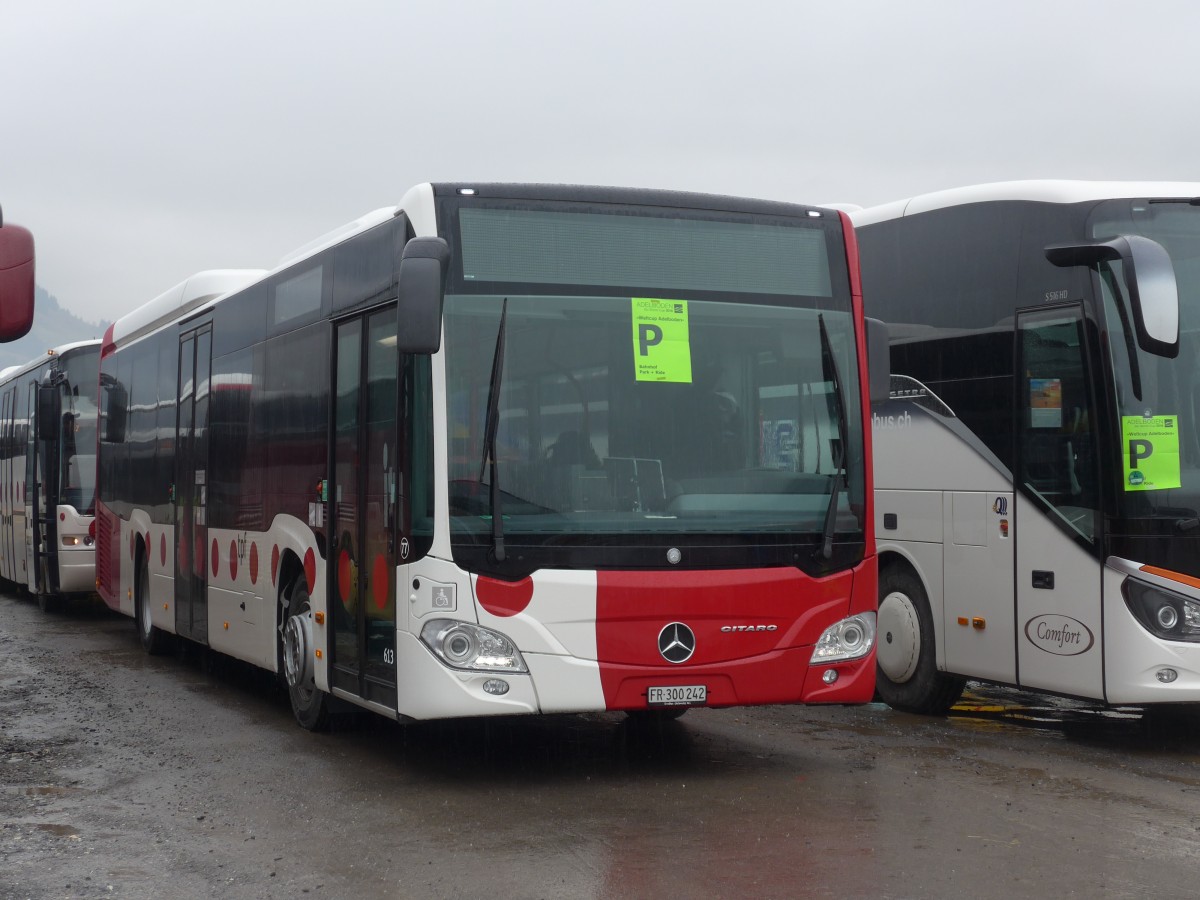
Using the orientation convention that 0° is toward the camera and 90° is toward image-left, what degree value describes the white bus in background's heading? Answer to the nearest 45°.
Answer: approximately 315°

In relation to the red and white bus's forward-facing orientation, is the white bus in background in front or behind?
behind

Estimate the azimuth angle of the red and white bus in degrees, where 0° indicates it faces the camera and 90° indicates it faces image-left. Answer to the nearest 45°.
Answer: approximately 315°

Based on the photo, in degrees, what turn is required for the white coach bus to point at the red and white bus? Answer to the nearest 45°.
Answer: approximately 90° to its right

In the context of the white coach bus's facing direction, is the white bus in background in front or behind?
behind
